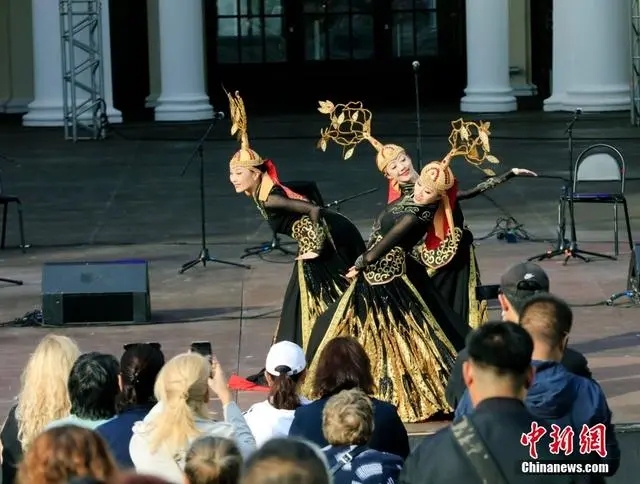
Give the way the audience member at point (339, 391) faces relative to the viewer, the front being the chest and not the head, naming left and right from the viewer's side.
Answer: facing away from the viewer

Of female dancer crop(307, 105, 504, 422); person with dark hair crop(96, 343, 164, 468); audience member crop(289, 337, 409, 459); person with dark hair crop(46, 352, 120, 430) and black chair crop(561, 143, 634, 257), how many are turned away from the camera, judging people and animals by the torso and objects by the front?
3

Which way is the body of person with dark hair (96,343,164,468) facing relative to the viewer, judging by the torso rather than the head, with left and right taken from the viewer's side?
facing away from the viewer

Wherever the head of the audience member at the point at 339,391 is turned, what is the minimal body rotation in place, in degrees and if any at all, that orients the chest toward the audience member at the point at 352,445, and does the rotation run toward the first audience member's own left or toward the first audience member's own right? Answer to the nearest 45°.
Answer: approximately 180°

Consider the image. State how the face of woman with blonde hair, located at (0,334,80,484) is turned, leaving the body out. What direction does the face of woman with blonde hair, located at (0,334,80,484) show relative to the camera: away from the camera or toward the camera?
away from the camera

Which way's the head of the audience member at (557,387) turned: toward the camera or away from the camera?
away from the camera

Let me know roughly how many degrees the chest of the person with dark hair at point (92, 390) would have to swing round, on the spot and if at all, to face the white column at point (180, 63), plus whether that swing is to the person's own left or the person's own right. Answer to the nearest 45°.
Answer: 0° — they already face it

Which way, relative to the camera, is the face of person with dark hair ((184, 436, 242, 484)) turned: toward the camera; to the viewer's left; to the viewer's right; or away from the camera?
away from the camera

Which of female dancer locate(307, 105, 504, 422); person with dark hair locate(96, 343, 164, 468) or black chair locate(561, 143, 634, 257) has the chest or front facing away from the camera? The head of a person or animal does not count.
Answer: the person with dark hair

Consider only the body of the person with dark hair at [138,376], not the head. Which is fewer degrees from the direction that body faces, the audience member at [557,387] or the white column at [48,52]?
the white column

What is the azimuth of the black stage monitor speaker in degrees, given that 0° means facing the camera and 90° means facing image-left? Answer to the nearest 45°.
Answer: approximately 180°
